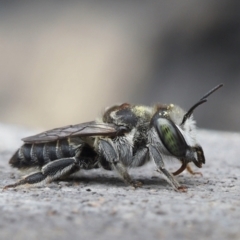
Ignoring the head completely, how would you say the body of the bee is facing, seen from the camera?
to the viewer's right
